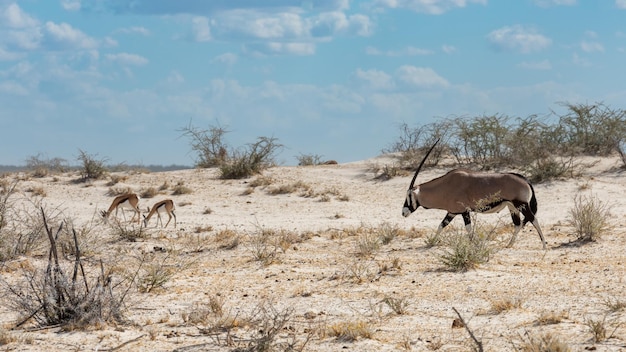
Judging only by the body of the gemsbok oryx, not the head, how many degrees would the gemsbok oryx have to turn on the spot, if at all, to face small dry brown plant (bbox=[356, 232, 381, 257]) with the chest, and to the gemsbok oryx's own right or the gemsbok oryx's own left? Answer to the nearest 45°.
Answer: approximately 45° to the gemsbok oryx's own left

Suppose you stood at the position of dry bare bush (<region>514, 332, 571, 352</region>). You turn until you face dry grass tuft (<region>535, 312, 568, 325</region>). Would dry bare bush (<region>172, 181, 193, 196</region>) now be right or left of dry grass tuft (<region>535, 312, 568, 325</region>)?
left

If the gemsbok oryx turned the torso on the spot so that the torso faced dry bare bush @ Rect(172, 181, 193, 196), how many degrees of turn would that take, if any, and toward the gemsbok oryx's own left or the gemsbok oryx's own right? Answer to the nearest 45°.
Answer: approximately 45° to the gemsbok oryx's own right

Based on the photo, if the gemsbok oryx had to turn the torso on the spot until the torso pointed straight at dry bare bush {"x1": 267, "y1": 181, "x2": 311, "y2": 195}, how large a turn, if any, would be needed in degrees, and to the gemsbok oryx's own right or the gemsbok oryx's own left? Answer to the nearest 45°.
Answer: approximately 45° to the gemsbok oryx's own right

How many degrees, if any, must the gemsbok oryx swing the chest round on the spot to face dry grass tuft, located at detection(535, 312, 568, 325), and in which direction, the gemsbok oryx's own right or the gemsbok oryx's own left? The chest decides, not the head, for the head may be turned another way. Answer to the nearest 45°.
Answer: approximately 90° to the gemsbok oryx's own left

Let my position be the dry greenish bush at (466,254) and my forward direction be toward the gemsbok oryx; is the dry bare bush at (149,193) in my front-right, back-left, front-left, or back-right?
front-left

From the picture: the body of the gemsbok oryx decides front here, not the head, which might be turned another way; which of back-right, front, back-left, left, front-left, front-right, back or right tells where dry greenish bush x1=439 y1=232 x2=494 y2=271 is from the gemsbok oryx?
left

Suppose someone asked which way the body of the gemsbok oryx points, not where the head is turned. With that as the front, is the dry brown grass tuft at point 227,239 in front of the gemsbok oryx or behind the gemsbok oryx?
in front

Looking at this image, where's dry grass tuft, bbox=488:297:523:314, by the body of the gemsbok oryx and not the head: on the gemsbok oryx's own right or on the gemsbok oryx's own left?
on the gemsbok oryx's own left

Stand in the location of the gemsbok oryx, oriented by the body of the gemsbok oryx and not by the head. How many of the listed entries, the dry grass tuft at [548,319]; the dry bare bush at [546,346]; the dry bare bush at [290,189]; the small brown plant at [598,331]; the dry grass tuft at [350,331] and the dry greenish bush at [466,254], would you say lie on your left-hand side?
5

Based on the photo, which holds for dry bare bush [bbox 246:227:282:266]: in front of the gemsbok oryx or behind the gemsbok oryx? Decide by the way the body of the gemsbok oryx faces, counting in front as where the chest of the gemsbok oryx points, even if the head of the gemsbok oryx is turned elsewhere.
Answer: in front

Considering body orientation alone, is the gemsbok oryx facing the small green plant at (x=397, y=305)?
no

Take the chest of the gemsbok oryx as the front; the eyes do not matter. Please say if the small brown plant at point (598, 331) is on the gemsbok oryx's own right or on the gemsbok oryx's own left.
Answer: on the gemsbok oryx's own left

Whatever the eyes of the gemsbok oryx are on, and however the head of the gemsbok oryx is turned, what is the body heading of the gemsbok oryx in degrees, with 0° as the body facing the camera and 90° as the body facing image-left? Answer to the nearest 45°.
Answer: approximately 90°

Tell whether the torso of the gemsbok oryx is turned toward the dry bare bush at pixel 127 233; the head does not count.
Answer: yes
